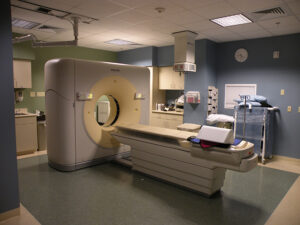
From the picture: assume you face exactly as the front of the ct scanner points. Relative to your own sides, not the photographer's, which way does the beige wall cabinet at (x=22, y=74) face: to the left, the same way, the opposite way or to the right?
the same way

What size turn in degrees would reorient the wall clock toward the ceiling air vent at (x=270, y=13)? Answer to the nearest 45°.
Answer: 0° — it already faces it

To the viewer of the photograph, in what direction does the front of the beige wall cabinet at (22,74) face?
facing the viewer

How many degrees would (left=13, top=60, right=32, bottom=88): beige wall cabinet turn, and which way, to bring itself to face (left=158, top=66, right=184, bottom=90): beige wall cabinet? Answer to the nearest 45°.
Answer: approximately 90° to its left

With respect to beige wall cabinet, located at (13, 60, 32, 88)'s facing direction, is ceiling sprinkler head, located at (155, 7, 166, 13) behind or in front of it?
in front

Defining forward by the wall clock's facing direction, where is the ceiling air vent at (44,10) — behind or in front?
in front

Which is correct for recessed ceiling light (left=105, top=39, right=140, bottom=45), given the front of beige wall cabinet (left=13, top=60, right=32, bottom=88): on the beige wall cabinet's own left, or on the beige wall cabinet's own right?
on the beige wall cabinet's own left

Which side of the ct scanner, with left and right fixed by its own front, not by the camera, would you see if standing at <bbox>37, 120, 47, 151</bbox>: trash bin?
back

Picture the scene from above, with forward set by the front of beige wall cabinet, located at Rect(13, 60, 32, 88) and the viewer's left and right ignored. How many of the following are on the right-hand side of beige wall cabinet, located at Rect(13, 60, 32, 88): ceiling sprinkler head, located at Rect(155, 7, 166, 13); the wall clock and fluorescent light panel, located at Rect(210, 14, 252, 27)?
0
